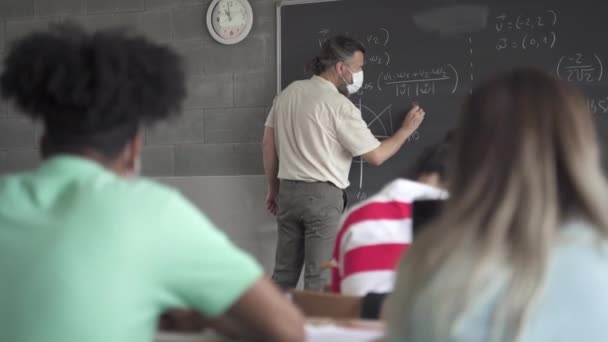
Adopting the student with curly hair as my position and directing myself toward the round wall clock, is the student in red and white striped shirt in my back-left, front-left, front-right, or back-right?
front-right

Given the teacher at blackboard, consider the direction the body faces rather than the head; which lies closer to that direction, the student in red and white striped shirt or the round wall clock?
the round wall clock

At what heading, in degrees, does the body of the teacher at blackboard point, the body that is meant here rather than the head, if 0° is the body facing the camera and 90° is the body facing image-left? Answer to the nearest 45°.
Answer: approximately 225°

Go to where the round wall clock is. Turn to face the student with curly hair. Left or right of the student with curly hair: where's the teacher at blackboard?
left

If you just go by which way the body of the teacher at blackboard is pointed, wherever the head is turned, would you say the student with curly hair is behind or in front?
behind

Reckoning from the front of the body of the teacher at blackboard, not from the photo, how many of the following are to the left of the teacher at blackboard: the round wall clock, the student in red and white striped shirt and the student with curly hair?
1

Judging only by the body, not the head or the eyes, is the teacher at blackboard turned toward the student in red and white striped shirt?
no

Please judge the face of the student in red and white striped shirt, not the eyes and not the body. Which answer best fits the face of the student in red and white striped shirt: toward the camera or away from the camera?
away from the camera

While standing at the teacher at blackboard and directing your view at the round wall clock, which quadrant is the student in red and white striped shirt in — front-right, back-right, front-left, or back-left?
back-left

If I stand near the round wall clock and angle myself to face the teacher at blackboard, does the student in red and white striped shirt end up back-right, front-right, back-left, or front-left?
front-right

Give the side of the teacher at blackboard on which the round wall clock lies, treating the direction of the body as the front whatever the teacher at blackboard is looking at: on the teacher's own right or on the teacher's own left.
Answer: on the teacher's own left
